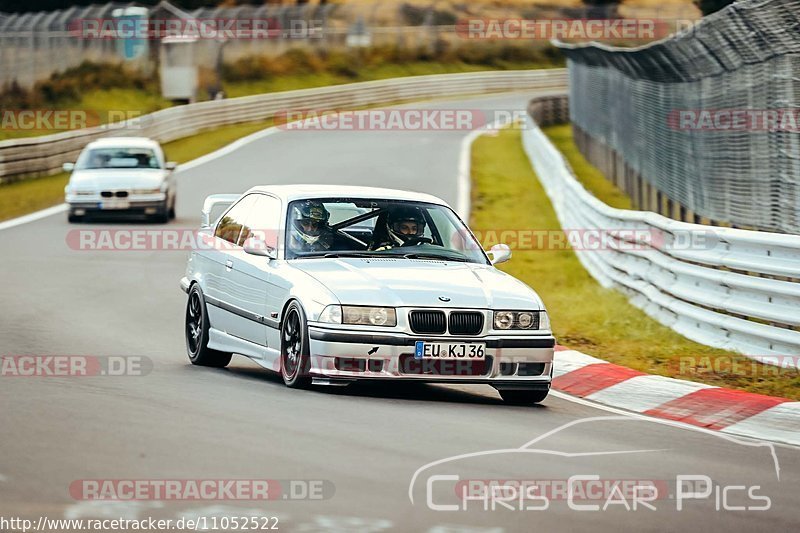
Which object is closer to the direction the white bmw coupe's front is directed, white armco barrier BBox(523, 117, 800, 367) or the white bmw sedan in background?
the white armco barrier

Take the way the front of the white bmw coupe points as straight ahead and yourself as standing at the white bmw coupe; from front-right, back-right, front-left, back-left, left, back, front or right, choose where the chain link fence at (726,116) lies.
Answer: left

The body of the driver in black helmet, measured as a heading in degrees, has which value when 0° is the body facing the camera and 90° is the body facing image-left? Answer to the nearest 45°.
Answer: approximately 315°

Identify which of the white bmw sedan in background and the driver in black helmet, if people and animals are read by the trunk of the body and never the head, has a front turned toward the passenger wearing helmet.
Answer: the white bmw sedan in background

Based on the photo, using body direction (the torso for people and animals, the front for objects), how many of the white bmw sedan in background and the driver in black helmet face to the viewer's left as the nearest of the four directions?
0

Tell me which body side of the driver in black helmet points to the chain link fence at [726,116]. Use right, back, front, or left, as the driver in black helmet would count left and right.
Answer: left

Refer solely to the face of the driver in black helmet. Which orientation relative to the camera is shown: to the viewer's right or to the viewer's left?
to the viewer's right

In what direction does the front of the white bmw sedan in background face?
toward the camera

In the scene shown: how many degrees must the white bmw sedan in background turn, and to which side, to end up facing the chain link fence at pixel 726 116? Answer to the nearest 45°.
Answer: approximately 45° to its left

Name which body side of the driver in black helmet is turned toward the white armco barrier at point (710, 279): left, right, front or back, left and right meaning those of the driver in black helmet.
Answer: left

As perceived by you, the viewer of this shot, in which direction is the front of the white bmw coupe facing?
facing the viewer and to the right of the viewer

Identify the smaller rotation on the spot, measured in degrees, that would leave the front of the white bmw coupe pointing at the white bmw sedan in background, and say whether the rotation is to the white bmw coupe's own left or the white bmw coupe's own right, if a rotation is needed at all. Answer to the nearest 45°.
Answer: approximately 135° to the white bmw coupe's own left

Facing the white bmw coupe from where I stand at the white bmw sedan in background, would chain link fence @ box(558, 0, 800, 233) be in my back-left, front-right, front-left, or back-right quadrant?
front-left
